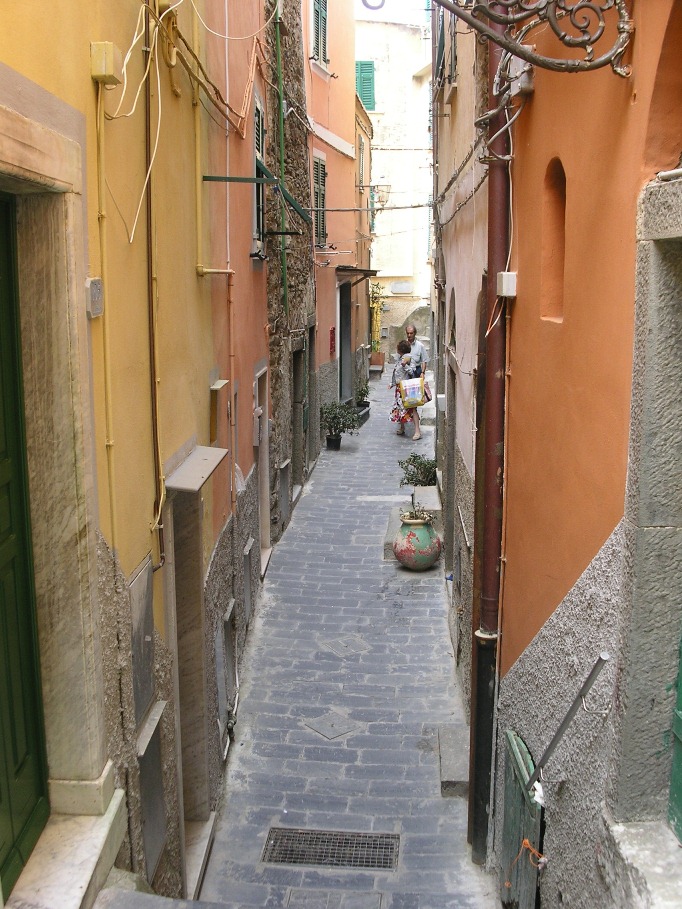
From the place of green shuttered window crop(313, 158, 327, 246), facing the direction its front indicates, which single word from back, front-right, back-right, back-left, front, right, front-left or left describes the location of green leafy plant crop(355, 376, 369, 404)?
left

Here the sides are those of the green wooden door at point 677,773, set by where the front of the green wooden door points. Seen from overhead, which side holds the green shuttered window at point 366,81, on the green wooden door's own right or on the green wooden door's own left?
on the green wooden door's own right

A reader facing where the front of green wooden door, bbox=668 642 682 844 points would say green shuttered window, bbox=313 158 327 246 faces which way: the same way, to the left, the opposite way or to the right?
the opposite way

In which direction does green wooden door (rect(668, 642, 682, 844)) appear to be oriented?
to the viewer's left

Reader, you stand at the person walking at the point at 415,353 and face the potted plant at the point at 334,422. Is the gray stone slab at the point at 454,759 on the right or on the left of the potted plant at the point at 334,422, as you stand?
left

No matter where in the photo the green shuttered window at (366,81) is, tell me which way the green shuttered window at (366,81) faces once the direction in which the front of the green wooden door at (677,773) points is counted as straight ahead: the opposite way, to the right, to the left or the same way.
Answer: to the left

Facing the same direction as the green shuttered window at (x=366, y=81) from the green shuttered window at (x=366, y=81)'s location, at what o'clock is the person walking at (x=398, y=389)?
The person walking is roughly at 12 o'clock from the green shuttered window.

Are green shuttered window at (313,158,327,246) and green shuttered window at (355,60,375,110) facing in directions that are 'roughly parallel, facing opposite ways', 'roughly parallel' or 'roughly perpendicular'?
roughly perpendicular

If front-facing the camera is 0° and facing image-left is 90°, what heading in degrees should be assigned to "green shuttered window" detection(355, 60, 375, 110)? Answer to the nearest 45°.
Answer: approximately 0°

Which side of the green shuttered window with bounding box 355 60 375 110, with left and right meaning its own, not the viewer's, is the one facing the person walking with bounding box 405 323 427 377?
front

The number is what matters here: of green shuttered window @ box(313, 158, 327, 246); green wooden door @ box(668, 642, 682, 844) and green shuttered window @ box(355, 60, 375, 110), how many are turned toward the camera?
1

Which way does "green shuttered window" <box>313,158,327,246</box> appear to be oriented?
to the viewer's right
